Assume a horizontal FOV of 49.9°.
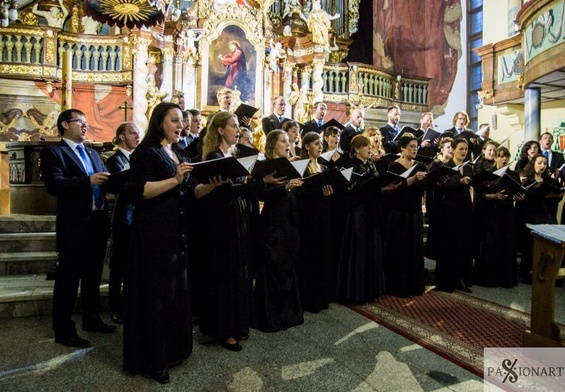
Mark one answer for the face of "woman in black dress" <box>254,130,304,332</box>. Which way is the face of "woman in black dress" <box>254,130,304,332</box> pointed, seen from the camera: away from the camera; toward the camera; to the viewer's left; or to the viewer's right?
to the viewer's right

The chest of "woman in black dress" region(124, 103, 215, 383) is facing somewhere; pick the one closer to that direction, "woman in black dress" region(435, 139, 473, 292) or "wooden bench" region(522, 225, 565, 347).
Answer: the wooden bench

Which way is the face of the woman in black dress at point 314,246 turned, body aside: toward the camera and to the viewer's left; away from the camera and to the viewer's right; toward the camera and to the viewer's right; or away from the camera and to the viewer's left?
toward the camera and to the viewer's right

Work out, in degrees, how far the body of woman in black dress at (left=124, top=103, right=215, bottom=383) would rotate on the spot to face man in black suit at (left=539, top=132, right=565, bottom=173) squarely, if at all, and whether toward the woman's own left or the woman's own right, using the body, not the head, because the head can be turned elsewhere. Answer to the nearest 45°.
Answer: approximately 90° to the woman's own left

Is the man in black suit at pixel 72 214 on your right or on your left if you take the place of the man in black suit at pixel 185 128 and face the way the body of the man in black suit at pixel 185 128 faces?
on your right

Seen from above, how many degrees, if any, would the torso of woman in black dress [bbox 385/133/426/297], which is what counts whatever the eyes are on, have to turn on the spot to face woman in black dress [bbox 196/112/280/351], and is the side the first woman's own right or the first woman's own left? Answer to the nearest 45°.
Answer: approximately 90° to the first woman's own right
